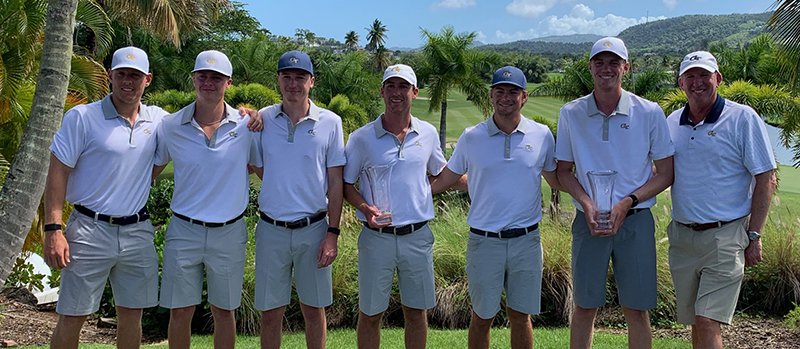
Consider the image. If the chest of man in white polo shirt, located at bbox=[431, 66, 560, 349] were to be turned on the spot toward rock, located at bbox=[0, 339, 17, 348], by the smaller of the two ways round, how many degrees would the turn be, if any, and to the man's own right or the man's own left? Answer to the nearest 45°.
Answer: approximately 90° to the man's own right

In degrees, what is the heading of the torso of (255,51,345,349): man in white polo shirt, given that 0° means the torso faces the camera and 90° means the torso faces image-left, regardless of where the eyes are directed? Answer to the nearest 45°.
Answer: approximately 0°

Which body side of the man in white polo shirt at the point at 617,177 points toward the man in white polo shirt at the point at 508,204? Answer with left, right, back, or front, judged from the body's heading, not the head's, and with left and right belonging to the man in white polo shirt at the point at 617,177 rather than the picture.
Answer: right

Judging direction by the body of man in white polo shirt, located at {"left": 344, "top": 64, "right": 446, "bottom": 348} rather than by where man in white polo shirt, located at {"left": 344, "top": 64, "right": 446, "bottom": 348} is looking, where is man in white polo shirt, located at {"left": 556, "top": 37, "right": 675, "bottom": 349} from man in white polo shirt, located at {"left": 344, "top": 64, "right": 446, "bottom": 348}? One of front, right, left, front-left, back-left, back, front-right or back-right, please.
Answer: left

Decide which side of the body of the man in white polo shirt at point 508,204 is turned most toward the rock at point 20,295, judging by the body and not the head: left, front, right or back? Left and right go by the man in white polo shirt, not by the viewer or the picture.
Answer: right

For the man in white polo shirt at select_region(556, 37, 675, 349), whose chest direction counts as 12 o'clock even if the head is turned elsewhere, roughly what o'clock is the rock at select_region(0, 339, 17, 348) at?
The rock is roughly at 3 o'clock from the man in white polo shirt.

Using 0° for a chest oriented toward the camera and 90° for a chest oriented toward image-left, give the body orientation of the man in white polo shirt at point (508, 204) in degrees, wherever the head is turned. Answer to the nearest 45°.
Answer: approximately 0°
